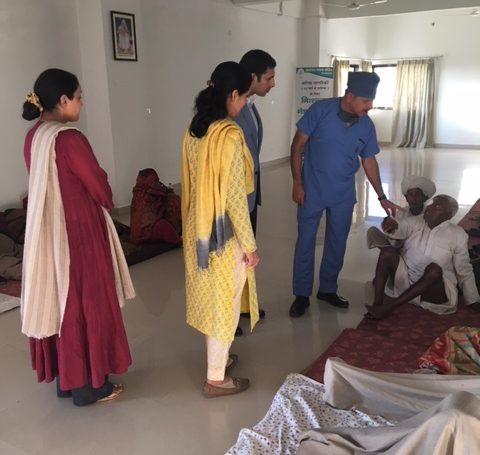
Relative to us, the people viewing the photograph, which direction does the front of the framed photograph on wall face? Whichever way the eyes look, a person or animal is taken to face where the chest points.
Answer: facing the viewer and to the right of the viewer

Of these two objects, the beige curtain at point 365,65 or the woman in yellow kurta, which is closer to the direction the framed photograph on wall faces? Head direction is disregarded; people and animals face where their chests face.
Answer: the woman in yellow kurta

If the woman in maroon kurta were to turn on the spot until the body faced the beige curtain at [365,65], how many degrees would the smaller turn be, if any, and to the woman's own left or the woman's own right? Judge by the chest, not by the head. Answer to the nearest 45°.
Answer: approximately 45° to the woman's own left

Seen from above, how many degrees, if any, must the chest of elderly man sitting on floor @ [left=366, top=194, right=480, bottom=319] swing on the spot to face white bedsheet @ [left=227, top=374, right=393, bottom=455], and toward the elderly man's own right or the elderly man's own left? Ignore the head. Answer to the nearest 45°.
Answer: approximately 45° to the elderly man's own left

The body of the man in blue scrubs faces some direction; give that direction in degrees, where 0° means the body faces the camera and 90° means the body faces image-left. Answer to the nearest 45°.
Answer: approximately 315°

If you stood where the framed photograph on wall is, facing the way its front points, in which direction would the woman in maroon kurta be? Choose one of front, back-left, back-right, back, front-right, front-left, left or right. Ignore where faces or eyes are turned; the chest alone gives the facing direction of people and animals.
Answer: front-right

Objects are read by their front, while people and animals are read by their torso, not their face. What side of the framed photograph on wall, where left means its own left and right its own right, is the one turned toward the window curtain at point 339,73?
left

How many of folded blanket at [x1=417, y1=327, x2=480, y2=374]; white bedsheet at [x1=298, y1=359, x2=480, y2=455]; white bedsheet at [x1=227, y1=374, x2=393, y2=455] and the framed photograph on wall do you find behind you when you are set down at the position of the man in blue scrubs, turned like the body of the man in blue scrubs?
1

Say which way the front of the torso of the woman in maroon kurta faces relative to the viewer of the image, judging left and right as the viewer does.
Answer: facing to the right of the viewer

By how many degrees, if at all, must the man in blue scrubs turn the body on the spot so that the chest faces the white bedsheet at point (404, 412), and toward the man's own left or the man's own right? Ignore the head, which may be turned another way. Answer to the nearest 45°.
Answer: approximately 45° to the man's own right

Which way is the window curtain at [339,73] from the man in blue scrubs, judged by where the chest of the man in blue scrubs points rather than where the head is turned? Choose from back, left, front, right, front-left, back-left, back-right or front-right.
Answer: back-left

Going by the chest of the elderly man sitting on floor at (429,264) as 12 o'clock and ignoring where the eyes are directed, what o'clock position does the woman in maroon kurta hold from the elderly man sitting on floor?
The woman in maroon kurta is roughly at 12 o'clock from the elderly man sitting on floor.

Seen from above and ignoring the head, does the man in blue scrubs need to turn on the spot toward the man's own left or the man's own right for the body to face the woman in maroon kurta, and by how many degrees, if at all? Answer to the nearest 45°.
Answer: approximately 90° to the man's own right

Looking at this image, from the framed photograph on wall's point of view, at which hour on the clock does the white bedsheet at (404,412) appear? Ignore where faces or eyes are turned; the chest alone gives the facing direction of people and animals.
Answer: The white bedsheet is roughly at 1 o'clock from the framed photograph on wall.

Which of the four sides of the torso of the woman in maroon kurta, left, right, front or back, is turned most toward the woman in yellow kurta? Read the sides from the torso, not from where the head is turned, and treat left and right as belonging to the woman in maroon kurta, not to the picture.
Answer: front

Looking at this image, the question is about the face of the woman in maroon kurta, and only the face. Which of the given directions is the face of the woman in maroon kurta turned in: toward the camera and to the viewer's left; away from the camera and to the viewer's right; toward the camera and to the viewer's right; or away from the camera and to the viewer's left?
away from the camera and to the viewer's right
